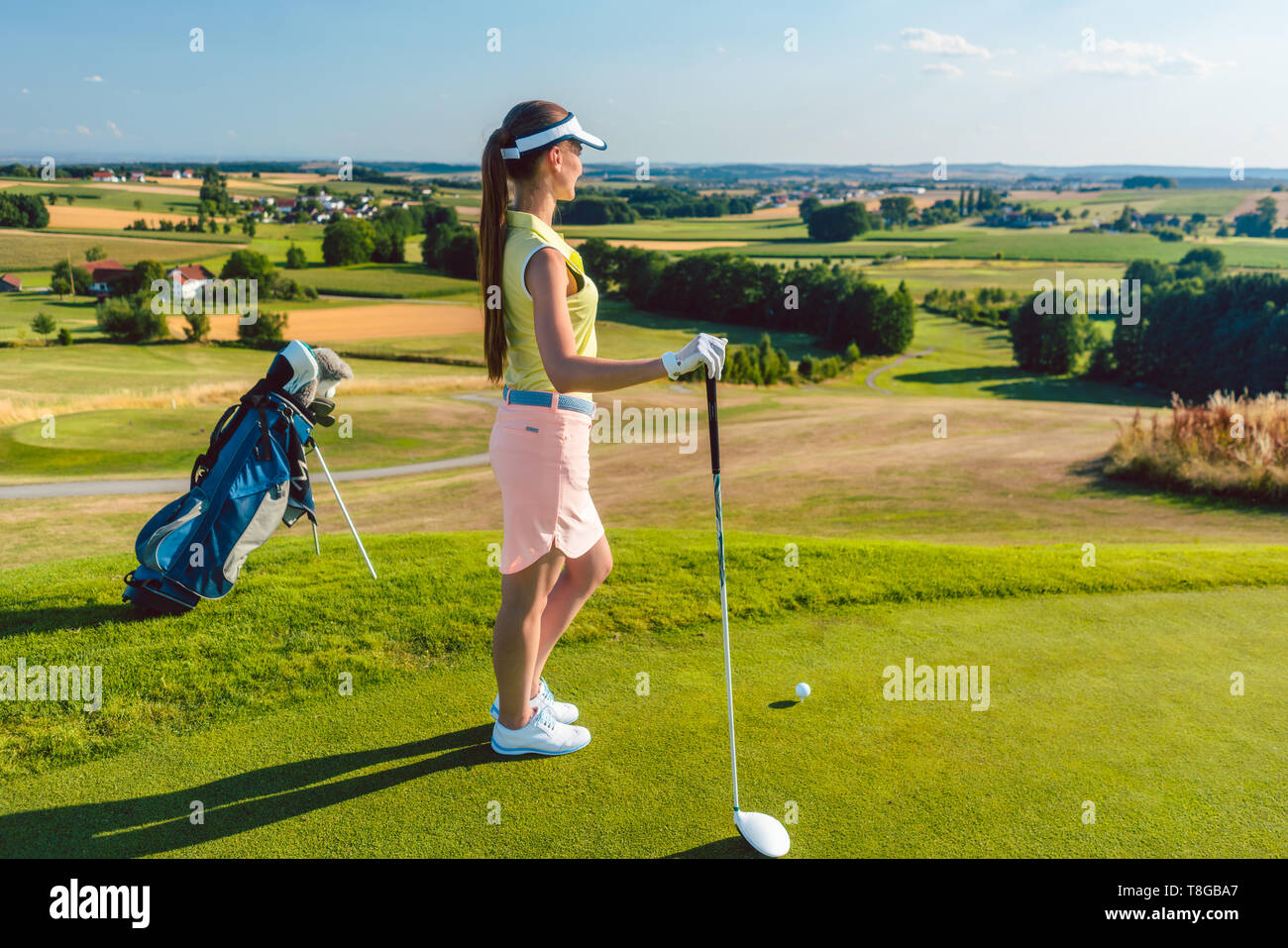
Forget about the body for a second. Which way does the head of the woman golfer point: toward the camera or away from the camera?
away from the camera

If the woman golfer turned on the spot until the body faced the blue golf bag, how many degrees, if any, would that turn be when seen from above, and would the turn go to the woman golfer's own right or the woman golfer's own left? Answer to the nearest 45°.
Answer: approximately 135° to the woman golfer's own left

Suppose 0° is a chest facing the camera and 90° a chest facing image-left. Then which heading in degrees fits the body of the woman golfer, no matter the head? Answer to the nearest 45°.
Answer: approximately 270°
